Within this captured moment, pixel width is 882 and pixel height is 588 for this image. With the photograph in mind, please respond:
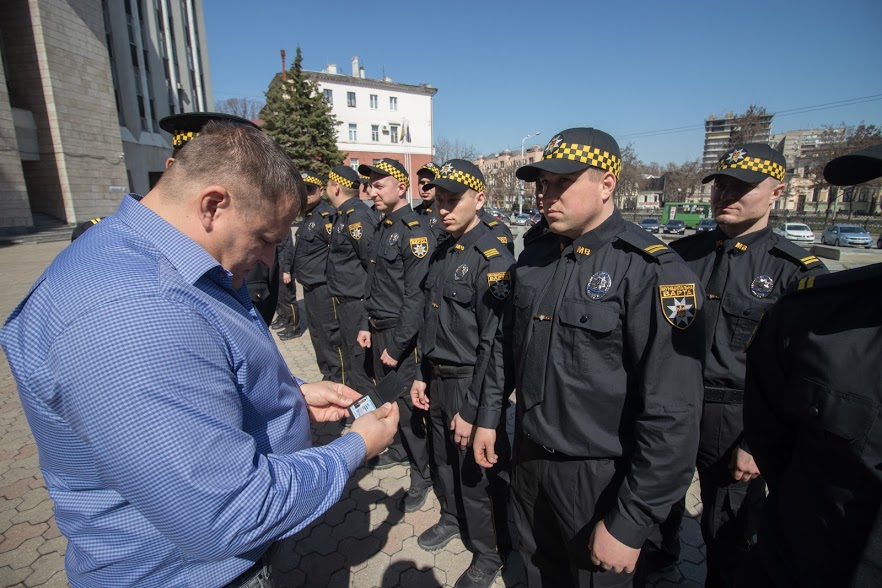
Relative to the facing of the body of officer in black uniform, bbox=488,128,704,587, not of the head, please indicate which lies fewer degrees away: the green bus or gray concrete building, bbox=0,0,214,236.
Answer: the gray concrete building

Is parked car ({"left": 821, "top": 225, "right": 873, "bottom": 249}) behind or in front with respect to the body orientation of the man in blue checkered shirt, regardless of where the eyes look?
in front

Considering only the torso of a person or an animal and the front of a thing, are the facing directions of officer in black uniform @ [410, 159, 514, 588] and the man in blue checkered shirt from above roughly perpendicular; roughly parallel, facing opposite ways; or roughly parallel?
roughly parallel, facing opposite ways

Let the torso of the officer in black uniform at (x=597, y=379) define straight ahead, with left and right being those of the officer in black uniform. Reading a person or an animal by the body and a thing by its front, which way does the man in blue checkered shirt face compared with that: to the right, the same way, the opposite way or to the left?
the opposite way

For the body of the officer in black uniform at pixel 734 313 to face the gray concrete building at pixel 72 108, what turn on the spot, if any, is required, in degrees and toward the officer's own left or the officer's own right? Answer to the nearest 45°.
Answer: approximately 45° to the officer's own right

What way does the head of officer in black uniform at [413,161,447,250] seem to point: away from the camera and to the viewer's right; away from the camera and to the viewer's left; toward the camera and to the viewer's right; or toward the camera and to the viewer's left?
toward the camera and to the viewer's left

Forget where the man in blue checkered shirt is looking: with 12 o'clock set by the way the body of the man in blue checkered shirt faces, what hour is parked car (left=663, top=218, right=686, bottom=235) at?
The parked car is roughly at 11 o'clock from the man in blue checkered shirt.

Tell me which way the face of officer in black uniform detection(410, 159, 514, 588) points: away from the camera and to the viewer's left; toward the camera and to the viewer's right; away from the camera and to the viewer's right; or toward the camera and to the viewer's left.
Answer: toward the camera and to the viewer's left

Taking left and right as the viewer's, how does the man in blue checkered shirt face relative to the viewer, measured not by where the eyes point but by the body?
facing to the right of the viewer

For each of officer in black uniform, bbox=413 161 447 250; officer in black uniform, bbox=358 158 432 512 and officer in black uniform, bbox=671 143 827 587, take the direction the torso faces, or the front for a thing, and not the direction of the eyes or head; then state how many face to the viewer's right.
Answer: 0

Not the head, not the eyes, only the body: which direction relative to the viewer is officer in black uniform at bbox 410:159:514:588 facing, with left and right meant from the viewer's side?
facing the viewer and to the left of the viewer

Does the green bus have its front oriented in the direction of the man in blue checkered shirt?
no

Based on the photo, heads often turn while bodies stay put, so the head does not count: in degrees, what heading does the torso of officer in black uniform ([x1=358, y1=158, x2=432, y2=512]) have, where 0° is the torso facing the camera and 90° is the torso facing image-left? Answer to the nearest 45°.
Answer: approximately 45°

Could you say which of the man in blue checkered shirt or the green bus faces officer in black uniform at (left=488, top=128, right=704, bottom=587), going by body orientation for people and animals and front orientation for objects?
the man in blue checkered shirt
